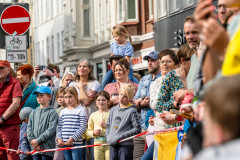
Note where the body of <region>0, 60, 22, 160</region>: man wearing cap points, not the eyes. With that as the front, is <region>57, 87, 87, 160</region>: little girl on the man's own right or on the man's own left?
on the man's own left

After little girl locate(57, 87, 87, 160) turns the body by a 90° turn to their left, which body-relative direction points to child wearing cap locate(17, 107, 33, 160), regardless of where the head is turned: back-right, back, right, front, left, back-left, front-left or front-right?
back

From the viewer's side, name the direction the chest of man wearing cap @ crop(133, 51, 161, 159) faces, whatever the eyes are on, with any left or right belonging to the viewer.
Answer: facing the viewer and to the left of the viewer

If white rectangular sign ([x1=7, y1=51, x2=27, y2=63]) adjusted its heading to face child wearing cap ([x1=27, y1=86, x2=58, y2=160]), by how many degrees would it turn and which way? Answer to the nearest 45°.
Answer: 0° — it already faces them

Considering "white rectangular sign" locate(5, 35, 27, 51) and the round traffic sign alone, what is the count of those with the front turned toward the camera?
2

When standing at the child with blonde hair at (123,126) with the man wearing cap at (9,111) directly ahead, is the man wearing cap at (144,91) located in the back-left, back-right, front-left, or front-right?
back-right

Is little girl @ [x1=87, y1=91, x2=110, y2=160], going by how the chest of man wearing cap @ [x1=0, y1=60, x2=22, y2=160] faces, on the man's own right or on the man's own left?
on the man's own left

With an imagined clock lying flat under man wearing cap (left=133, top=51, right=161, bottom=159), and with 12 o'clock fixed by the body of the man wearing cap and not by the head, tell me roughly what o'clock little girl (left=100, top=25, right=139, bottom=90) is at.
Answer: The little girl is roughly at 4 o'clock from the man wearing cap.

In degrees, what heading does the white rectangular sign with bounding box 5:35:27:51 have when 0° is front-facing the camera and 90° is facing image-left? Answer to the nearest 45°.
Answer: approximately 0°

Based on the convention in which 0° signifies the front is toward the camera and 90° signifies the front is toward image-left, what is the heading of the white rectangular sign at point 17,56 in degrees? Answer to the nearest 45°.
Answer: approximately 0°

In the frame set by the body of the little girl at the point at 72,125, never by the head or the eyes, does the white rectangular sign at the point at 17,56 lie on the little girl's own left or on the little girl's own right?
on the little girl's own right

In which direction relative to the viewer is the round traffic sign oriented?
toward the camera
